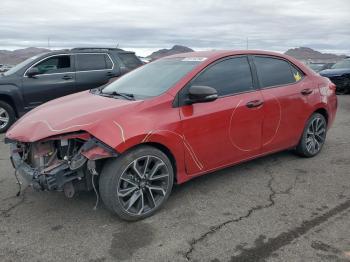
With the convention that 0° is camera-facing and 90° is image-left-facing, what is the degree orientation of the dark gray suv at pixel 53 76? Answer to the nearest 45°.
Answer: approximately 90°

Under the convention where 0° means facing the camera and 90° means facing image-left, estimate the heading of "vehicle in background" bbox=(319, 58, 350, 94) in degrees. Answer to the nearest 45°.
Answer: approximately 90°
